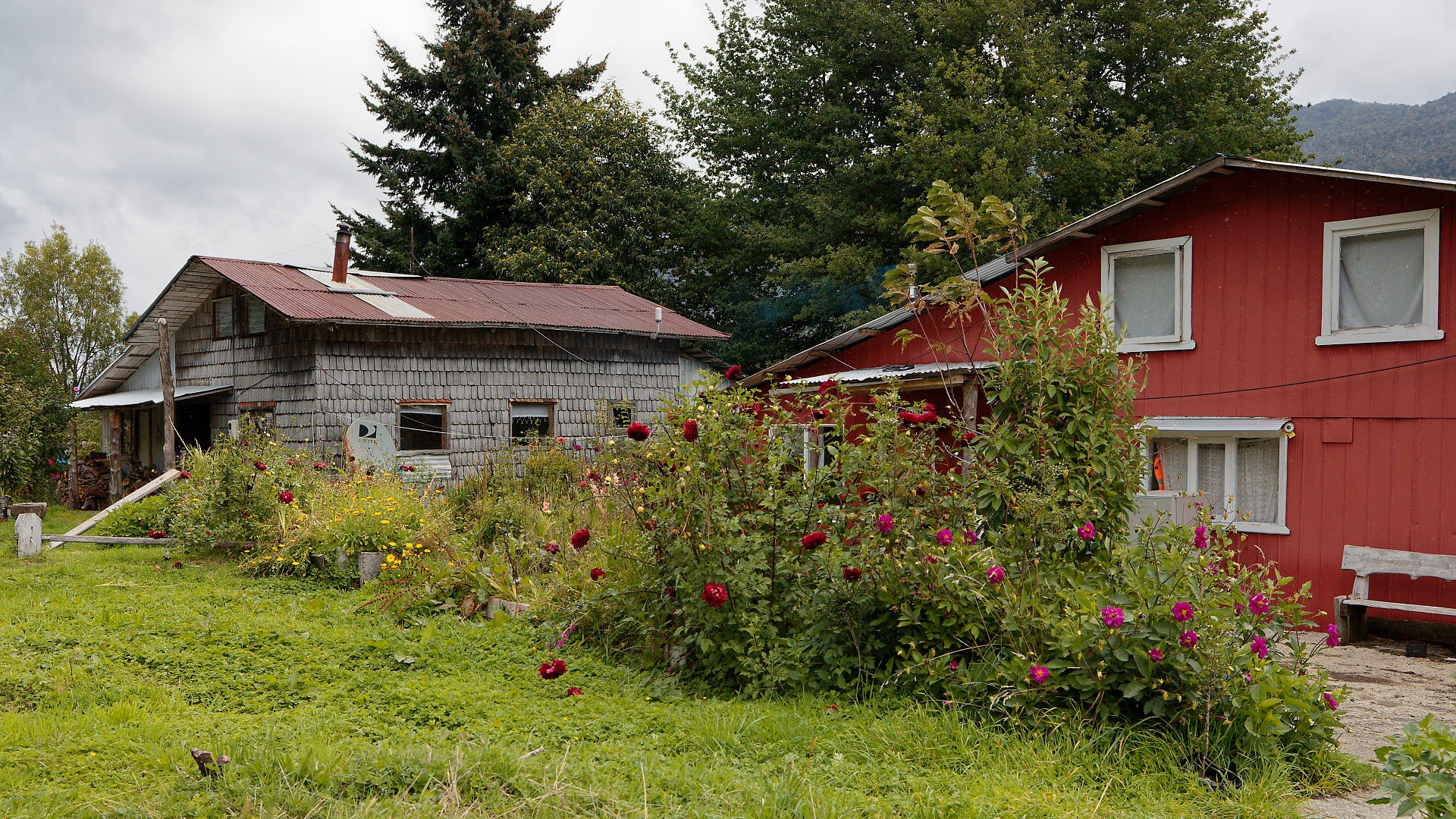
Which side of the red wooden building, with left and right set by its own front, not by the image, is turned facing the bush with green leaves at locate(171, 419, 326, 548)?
right

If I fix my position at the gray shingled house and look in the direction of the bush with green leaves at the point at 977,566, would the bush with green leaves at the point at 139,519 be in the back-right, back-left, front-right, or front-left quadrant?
front-right

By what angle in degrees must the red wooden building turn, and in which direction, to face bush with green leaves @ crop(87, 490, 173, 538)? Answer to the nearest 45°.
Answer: approximately 90° to its right

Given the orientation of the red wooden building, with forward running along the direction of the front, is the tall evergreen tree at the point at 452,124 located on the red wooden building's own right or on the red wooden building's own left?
on the red wooden building's own right

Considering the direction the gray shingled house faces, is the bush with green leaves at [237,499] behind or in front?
in front

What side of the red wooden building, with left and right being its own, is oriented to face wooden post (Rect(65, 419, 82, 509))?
right

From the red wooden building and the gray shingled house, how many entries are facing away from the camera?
0

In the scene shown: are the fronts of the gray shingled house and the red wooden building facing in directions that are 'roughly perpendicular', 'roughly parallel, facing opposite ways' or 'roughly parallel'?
roughly parallel

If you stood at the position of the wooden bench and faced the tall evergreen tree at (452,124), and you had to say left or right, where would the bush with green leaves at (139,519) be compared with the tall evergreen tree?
left

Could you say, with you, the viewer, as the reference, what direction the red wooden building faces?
facing the viewer
